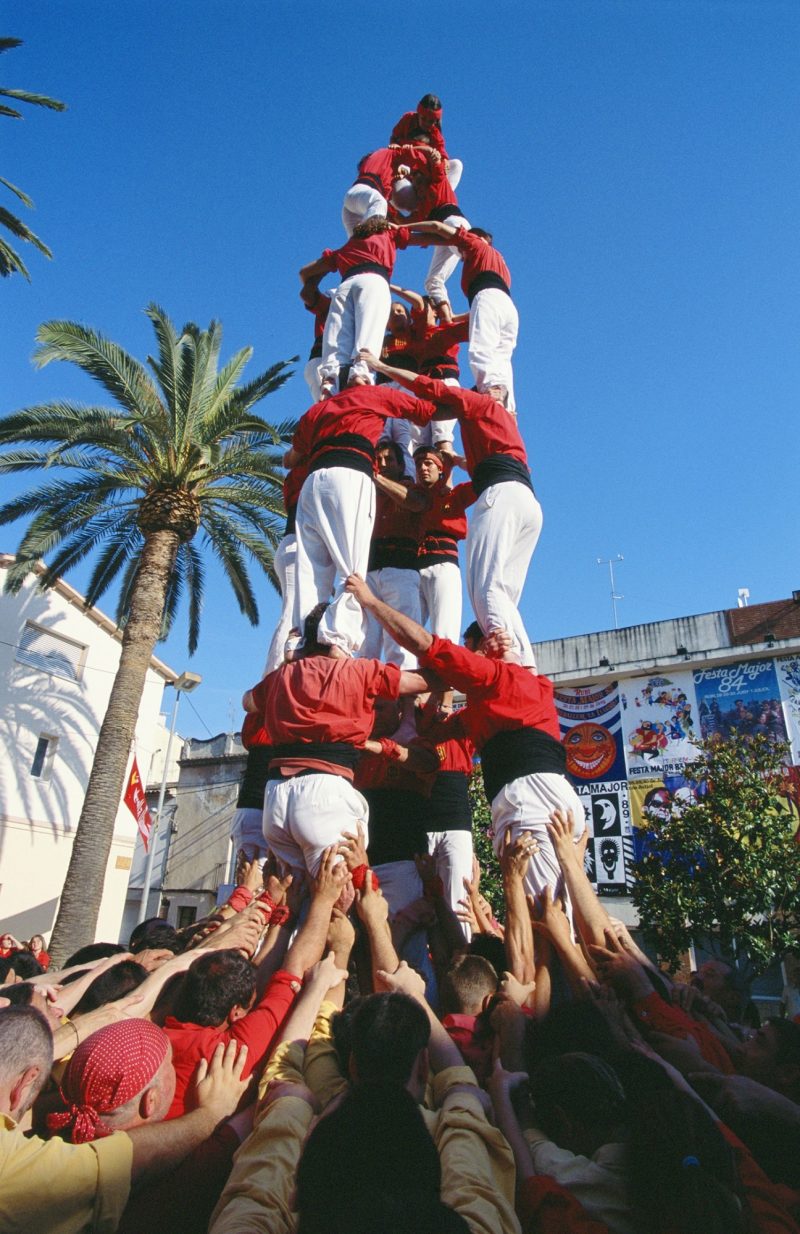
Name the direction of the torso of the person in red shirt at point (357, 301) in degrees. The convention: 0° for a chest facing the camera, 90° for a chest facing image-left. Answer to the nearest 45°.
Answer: approximately 180°

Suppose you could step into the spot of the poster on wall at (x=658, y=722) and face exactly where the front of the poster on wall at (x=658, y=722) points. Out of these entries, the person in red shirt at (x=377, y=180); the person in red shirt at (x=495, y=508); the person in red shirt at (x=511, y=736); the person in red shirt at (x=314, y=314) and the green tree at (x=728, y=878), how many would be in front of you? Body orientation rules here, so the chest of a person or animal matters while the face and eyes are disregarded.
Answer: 5

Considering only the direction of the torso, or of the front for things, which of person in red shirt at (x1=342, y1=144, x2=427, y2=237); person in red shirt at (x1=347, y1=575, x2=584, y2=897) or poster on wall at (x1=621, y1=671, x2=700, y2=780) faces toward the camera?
the poster on wall

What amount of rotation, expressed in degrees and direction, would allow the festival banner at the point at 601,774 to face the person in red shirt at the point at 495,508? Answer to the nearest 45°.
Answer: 0° — it already faces them

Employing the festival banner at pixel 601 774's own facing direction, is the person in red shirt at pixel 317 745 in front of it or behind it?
in front

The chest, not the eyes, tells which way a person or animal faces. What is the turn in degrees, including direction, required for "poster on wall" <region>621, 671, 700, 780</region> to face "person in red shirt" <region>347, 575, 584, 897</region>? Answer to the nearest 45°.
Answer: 0° — it already faces them

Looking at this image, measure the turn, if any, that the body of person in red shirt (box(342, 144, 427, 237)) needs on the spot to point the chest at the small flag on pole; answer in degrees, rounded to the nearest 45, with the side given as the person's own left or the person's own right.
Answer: approximately 45° to the person's own left

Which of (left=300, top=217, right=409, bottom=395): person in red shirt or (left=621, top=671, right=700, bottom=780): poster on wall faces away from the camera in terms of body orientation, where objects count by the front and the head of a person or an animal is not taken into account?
the person in red shirt

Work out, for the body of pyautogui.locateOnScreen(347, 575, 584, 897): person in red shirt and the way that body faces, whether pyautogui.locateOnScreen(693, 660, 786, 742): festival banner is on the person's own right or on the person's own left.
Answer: on the person's own right

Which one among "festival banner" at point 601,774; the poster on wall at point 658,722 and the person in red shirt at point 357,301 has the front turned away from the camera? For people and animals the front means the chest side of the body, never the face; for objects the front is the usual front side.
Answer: the person in red shirt

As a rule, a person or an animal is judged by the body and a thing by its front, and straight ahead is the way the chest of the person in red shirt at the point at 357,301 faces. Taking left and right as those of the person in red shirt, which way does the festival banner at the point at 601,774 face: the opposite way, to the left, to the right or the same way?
the opposite way

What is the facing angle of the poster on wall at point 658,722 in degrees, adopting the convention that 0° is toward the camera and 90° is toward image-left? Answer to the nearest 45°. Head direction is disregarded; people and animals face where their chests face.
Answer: approximately 0°

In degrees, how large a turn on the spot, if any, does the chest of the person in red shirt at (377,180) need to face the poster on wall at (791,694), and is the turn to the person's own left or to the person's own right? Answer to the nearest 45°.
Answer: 0° — they already face it
